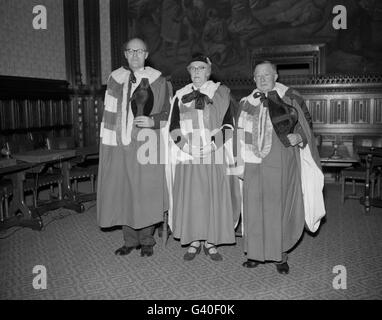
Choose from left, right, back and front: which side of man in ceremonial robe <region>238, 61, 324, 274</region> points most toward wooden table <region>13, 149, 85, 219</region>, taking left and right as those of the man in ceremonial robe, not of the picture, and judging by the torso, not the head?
right

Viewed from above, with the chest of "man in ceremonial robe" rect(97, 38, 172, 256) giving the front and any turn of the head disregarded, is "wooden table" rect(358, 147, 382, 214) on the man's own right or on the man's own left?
on the man's own left

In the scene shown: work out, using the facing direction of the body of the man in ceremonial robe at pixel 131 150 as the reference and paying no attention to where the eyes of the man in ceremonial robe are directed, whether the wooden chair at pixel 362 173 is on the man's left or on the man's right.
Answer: on the man's left

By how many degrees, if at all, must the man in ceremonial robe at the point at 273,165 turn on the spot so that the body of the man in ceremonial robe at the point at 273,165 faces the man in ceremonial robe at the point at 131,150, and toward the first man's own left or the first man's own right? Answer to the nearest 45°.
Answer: approximately 45° to the first man's own right

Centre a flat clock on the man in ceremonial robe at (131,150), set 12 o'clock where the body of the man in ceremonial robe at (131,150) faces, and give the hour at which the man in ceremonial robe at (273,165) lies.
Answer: the man in ceremonial robe at (273,165) is roughly at 10 o'clock from the man in ceremonial robe at (131,150).

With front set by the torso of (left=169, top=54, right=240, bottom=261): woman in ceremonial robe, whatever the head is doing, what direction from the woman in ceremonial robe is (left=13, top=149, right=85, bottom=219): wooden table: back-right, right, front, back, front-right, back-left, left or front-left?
back-right

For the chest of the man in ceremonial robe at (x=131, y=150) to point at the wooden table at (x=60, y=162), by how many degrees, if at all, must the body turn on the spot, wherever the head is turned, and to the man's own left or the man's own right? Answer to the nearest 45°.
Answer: approximately 135° to the man's own right

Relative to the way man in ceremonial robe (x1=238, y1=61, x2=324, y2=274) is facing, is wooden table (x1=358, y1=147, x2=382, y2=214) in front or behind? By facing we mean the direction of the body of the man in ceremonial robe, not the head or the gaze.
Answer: behind

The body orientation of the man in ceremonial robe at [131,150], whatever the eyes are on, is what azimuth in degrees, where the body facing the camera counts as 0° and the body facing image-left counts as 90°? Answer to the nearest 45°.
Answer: approximately 0°

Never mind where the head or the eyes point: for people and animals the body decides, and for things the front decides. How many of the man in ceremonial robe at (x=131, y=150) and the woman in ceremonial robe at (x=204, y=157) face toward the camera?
2
